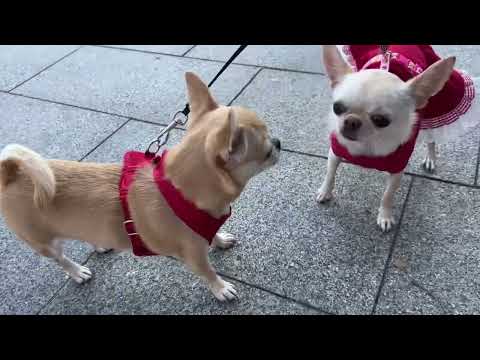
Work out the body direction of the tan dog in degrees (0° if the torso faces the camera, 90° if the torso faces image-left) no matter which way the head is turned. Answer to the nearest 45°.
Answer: approximately 270°
